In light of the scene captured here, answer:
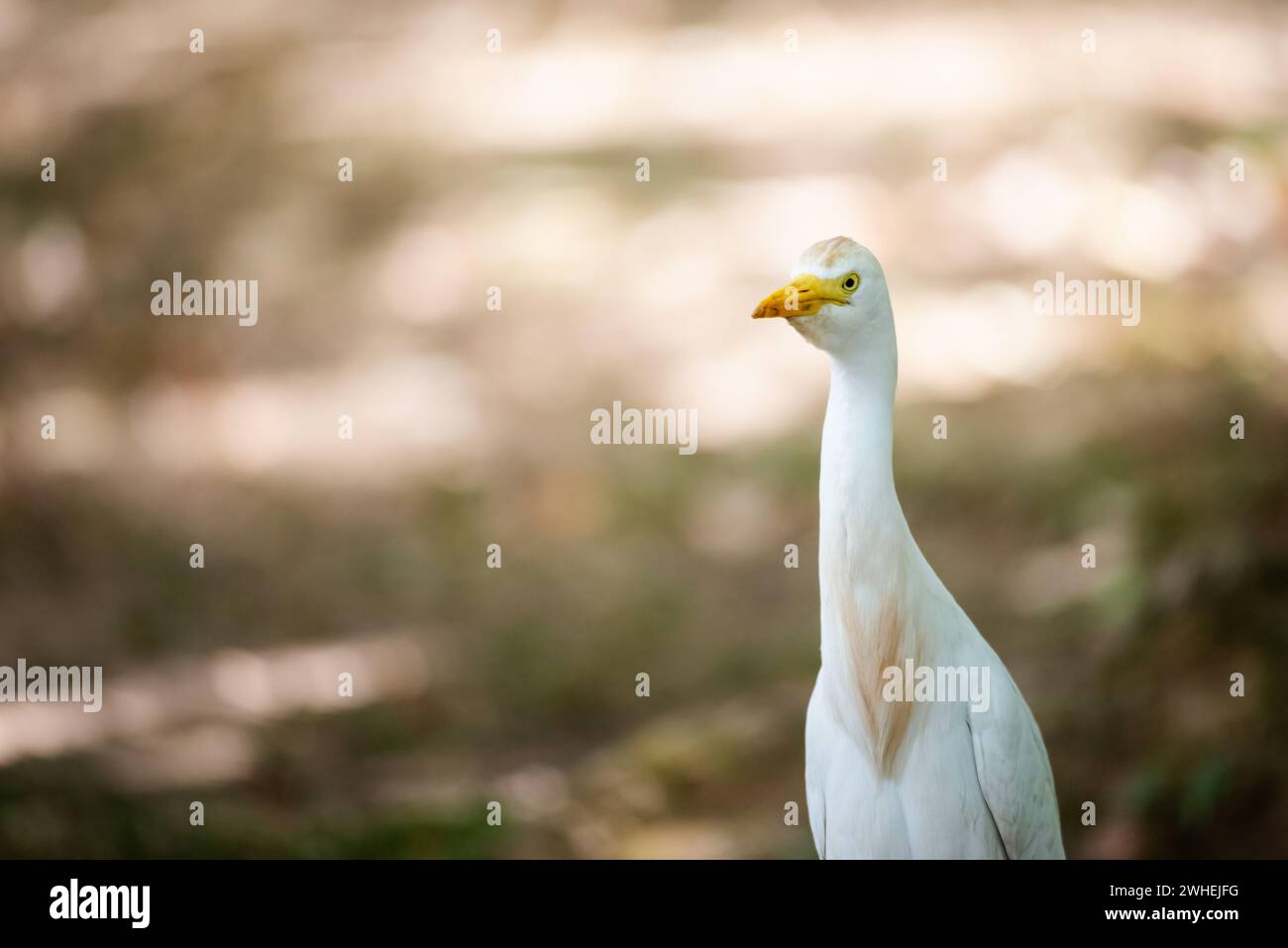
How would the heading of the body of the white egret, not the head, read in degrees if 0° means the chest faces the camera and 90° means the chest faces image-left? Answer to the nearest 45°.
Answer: approximately 45°
